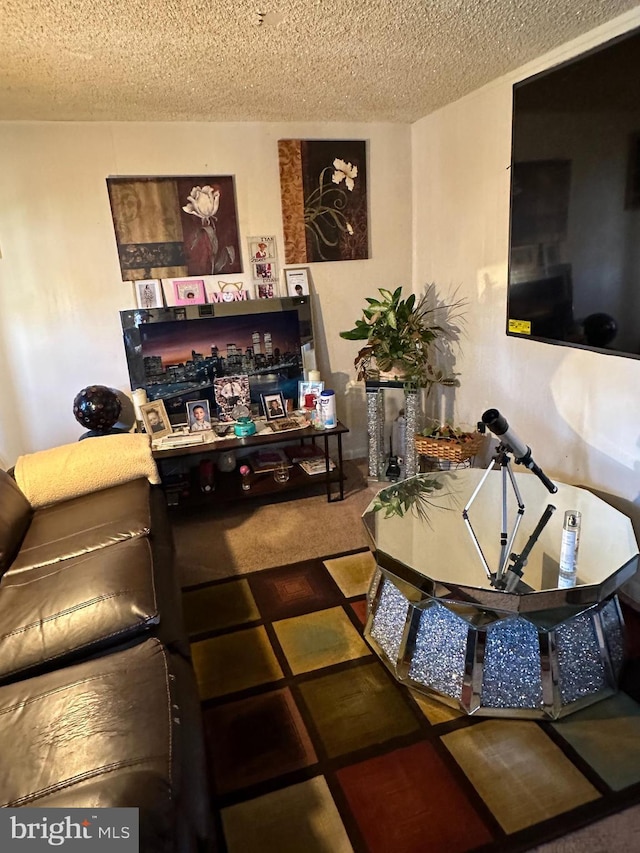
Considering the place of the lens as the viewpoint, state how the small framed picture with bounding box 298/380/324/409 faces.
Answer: facing the viewer

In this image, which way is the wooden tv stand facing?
toward the camera

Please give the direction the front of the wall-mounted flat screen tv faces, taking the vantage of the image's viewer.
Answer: facing the viewer and to the left of the viewer

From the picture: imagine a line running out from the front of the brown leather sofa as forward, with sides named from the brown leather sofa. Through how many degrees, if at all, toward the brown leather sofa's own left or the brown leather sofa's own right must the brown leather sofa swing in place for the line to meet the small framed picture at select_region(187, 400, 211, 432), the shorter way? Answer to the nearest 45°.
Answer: approximately 90° to the brown leather sofa's own left

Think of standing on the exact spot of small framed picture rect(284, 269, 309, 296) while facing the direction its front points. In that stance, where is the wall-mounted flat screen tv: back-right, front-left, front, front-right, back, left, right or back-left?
front-left

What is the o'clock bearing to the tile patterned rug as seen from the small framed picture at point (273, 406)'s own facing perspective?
The tile patterned rug is roughly at 12 o'clock from the small framed picture.

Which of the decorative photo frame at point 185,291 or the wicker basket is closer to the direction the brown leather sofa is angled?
the wicker basket

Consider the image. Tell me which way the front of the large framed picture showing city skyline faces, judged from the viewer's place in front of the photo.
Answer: facing the viewer

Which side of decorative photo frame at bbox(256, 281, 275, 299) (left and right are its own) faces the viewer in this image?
front

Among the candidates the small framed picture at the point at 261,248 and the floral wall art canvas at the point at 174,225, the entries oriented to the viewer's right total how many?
0

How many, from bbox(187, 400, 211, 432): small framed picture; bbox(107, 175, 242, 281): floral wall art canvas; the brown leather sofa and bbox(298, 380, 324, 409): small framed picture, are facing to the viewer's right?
1

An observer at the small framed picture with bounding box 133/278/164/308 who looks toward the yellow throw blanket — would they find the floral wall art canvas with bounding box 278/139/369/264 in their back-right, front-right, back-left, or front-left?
back-left
